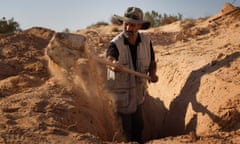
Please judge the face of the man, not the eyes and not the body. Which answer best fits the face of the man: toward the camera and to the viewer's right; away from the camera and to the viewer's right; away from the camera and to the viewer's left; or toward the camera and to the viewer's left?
toward the camera and to the viewer's left

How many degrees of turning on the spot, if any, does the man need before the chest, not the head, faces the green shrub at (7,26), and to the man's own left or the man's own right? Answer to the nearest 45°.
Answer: approximately 135° to the man's own right

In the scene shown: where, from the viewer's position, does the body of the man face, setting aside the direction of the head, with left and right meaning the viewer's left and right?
facing the viewer
